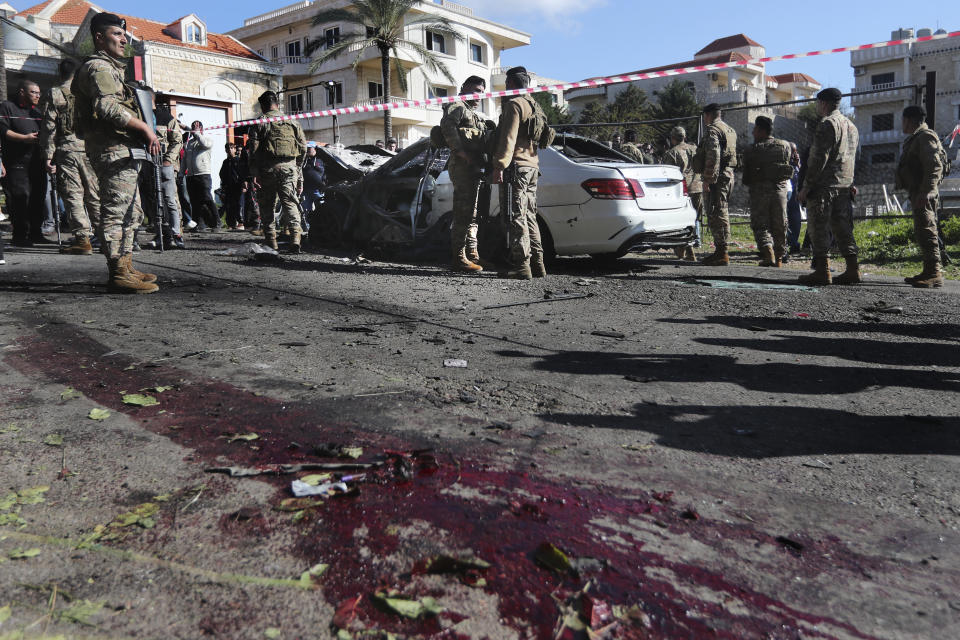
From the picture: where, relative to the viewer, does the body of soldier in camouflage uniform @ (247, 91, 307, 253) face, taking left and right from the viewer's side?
facing away from the viewer

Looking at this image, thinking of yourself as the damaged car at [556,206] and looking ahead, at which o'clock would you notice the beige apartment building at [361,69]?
The beige apartment building is roughly at 1 o'clock from the damaged car.

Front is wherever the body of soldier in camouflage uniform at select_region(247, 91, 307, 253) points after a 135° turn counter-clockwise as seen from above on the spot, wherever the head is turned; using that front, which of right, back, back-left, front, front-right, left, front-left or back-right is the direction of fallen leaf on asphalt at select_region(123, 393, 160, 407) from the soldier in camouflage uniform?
front-left

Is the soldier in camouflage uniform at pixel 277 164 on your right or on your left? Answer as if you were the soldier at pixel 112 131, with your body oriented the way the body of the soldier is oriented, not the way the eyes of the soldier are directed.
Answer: on your left

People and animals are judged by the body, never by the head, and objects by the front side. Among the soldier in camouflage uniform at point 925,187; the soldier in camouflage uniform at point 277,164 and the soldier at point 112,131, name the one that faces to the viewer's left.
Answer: the soldier in camouflage uniform at point 925,187

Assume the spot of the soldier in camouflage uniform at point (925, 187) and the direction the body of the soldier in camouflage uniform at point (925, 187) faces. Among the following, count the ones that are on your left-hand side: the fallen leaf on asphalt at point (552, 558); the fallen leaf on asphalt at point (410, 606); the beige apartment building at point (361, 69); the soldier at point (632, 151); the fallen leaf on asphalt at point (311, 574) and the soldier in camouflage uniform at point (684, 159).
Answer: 3

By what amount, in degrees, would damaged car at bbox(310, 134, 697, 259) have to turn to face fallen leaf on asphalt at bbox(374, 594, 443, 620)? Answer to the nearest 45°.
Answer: approximately 135° to its left

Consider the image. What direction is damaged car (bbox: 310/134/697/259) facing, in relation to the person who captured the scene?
facing away from the viewer and to the left of the viewer

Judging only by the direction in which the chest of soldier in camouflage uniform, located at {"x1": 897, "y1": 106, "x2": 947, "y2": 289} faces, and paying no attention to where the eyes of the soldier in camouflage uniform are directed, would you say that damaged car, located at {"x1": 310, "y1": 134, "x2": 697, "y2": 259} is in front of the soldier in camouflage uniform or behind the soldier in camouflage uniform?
in front

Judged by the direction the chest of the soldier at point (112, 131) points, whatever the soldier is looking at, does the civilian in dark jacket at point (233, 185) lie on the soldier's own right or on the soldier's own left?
on the soldier's own left

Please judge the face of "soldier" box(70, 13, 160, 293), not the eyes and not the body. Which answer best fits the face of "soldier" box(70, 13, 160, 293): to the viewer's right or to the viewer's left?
to the viewer's right

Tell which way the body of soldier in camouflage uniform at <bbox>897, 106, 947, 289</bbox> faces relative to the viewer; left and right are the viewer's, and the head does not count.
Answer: facing to the left of the viewer

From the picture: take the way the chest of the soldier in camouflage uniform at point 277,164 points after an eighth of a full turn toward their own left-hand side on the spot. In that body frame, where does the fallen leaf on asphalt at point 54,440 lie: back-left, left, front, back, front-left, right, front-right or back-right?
back-left

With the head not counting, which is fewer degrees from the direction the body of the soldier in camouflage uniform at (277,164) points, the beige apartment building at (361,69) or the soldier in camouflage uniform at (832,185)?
the beige apartment building
